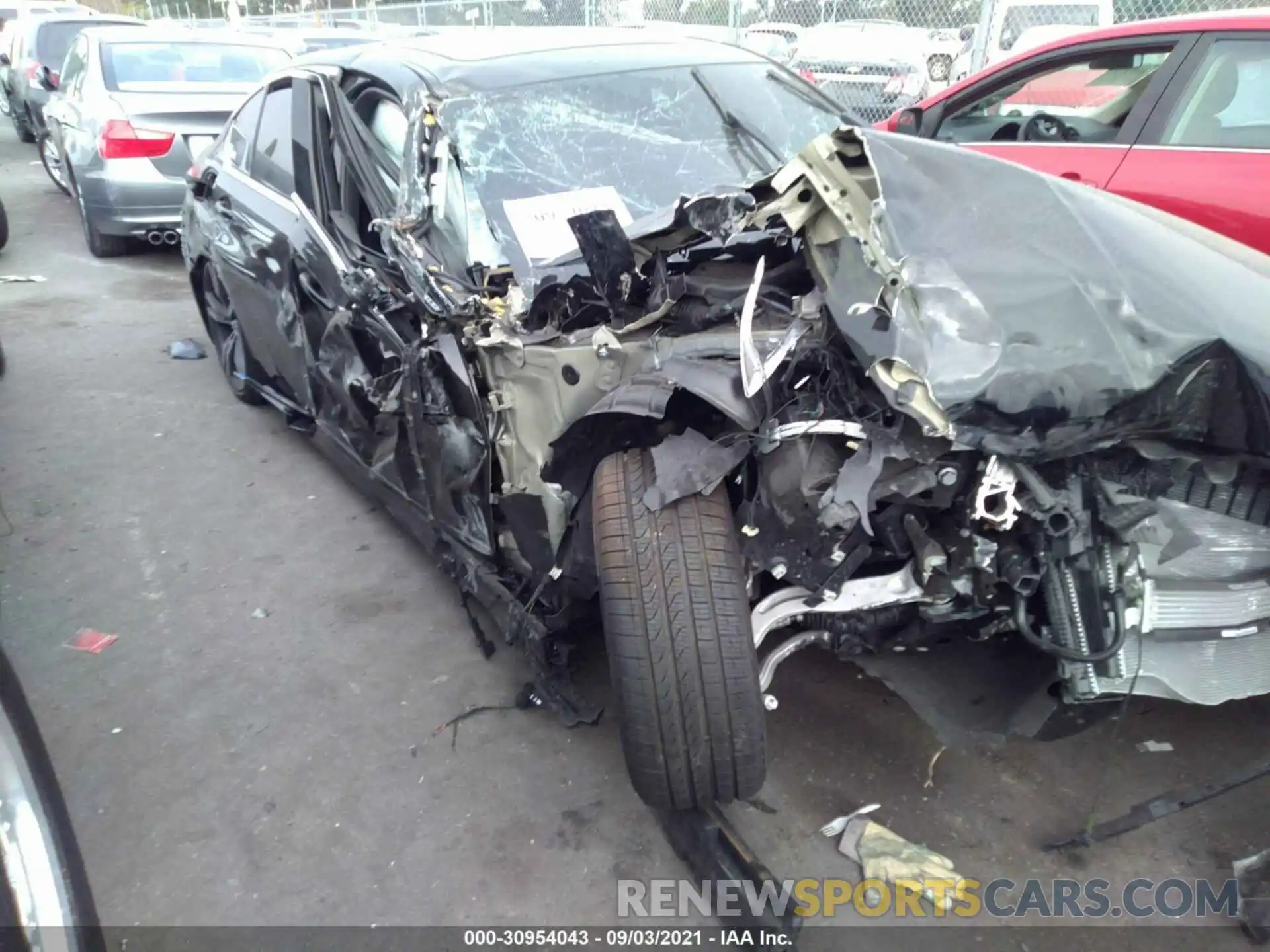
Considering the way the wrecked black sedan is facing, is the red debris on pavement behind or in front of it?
behind

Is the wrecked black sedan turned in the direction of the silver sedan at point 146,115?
no

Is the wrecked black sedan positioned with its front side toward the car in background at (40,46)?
no

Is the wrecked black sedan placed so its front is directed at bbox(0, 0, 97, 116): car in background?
no

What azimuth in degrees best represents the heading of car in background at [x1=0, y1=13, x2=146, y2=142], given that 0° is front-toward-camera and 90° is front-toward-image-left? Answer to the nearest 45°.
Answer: approximately 180°

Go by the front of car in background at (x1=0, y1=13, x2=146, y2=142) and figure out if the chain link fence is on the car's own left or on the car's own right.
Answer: on the car's own right

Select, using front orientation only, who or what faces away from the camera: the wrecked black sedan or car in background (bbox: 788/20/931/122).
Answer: the car in background

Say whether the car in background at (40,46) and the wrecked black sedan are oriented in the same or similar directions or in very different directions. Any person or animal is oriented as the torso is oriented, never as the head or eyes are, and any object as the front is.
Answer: very different directions

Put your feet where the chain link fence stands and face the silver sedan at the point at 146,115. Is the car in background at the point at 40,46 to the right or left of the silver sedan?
right

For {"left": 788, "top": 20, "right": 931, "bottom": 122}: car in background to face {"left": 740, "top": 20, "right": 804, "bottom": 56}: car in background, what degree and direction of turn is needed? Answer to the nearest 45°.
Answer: approximately 45° to its left

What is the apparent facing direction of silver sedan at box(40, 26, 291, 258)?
away from the camera

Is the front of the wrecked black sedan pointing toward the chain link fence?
no

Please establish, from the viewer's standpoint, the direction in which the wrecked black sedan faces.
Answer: facing the viewer and to the right of the viewer

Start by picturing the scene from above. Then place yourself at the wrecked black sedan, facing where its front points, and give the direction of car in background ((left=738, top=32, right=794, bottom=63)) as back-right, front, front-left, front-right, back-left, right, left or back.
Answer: back-left

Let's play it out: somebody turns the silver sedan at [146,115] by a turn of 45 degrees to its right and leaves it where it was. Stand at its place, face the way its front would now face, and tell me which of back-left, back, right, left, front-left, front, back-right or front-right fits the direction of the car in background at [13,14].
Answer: front-left
